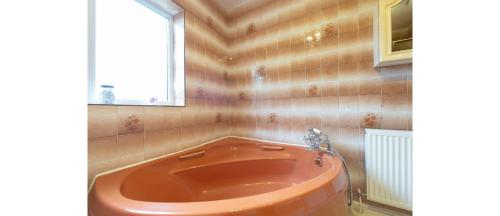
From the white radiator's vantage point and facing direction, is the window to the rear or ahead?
ahead

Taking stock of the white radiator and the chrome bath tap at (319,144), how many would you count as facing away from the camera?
0

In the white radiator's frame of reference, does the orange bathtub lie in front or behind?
in front

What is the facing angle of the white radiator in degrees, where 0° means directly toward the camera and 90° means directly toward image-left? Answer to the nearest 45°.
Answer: approximately 45°

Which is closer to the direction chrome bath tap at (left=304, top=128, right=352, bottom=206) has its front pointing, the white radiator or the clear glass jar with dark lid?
the clear glass jar with dark lid
